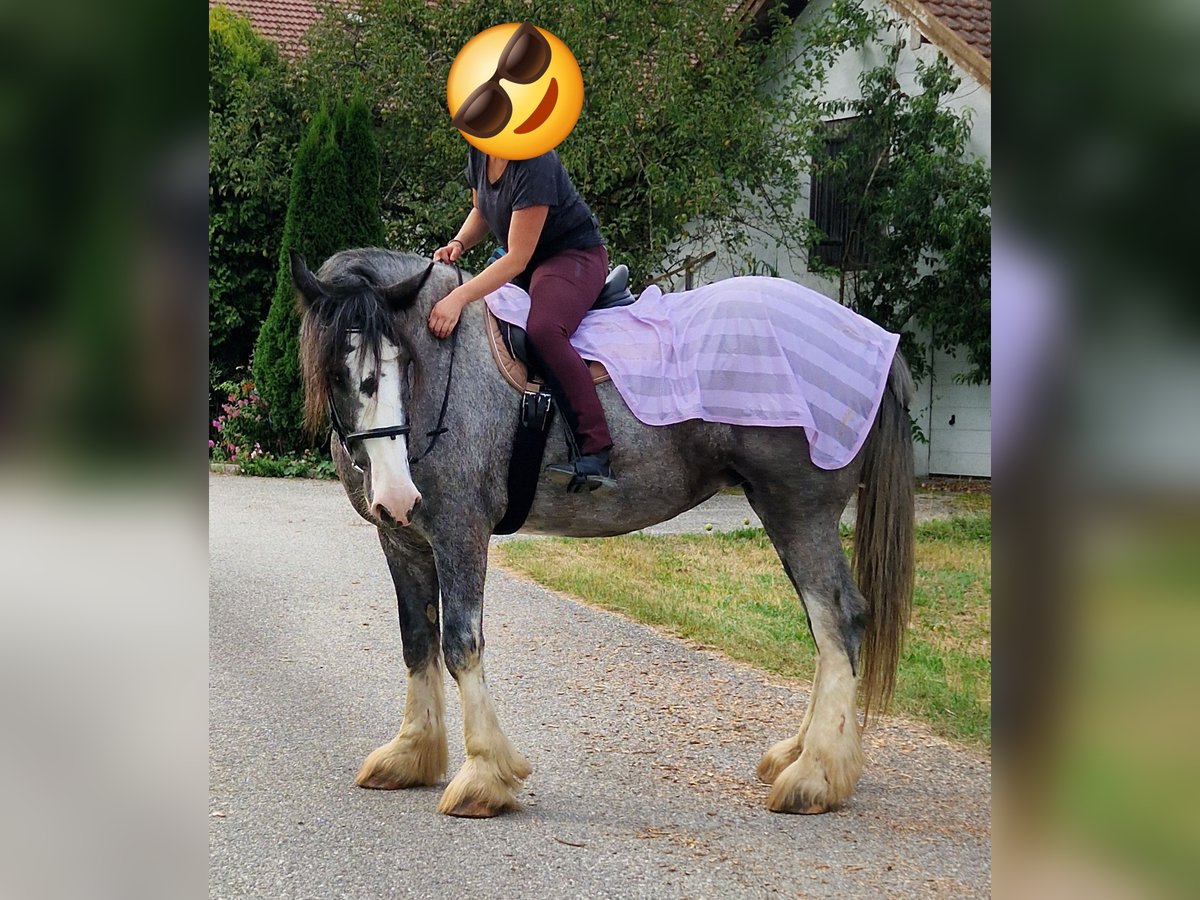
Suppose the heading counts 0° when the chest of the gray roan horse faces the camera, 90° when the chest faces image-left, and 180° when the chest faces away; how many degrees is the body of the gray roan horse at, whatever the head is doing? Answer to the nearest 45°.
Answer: approximately 90°

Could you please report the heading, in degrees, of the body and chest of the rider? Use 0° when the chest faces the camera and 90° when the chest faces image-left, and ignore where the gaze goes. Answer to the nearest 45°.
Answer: approximately 45°

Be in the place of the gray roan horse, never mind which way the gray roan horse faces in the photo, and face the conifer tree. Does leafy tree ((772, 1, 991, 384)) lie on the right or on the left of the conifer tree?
right

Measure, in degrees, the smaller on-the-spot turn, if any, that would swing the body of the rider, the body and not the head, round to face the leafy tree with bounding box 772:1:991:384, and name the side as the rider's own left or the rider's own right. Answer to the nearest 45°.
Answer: approximately 180°

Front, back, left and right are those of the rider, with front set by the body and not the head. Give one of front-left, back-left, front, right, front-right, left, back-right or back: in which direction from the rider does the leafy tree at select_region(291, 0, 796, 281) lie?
back-right

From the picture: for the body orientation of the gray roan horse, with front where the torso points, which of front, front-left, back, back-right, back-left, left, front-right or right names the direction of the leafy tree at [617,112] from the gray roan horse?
right

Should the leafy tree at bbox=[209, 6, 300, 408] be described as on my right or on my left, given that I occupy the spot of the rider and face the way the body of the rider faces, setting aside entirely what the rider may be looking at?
on my right
